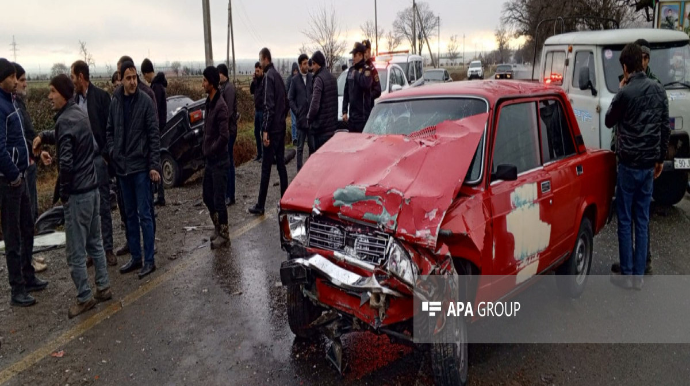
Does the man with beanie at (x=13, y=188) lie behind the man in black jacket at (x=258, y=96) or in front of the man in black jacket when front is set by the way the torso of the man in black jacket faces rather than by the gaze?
in front

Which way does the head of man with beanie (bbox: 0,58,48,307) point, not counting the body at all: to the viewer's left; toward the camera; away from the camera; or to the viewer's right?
to the viewer's right

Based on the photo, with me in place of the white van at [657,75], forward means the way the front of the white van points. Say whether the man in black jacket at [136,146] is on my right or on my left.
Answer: on my right

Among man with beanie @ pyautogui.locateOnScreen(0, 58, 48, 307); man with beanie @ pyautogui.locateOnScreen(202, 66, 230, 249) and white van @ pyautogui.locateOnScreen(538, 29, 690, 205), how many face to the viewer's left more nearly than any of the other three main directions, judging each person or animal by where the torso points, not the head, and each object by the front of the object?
1

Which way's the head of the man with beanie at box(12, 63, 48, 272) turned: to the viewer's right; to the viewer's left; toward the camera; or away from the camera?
to the viewer's right

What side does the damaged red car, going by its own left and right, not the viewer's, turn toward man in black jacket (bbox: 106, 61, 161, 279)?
right

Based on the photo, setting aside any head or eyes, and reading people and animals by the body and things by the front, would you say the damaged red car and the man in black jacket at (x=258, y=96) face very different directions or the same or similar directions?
same or similar directions

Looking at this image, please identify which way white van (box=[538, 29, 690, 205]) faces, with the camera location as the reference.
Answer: facing the viewer and to the right of the viewer

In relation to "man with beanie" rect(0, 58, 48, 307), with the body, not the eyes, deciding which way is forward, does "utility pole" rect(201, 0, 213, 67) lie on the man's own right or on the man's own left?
on the man's own left

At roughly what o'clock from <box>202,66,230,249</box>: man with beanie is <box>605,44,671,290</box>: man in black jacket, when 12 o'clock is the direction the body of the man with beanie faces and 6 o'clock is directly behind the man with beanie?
The man in black jacket is roughly at 7 o'clock from the man with beanie.
